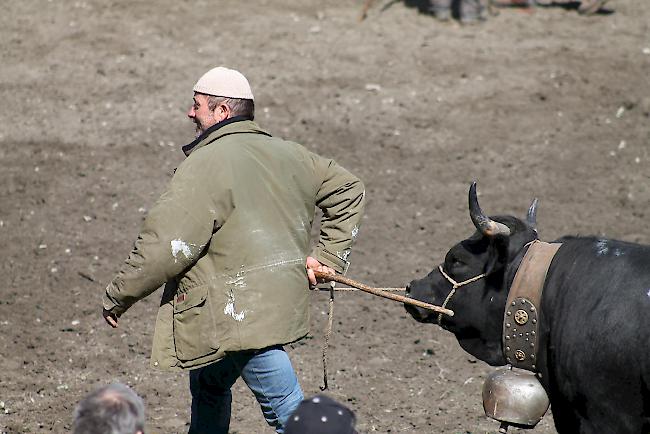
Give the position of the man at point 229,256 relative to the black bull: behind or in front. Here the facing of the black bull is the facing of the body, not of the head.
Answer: in front

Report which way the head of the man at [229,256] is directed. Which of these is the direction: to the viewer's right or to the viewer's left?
to the viewer's left

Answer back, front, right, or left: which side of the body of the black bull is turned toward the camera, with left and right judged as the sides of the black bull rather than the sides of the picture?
left

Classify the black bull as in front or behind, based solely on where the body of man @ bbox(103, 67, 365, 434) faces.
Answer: behind

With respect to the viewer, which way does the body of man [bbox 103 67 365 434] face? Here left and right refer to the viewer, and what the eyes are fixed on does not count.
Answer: facing away from the viewer and to the left of the viewer
